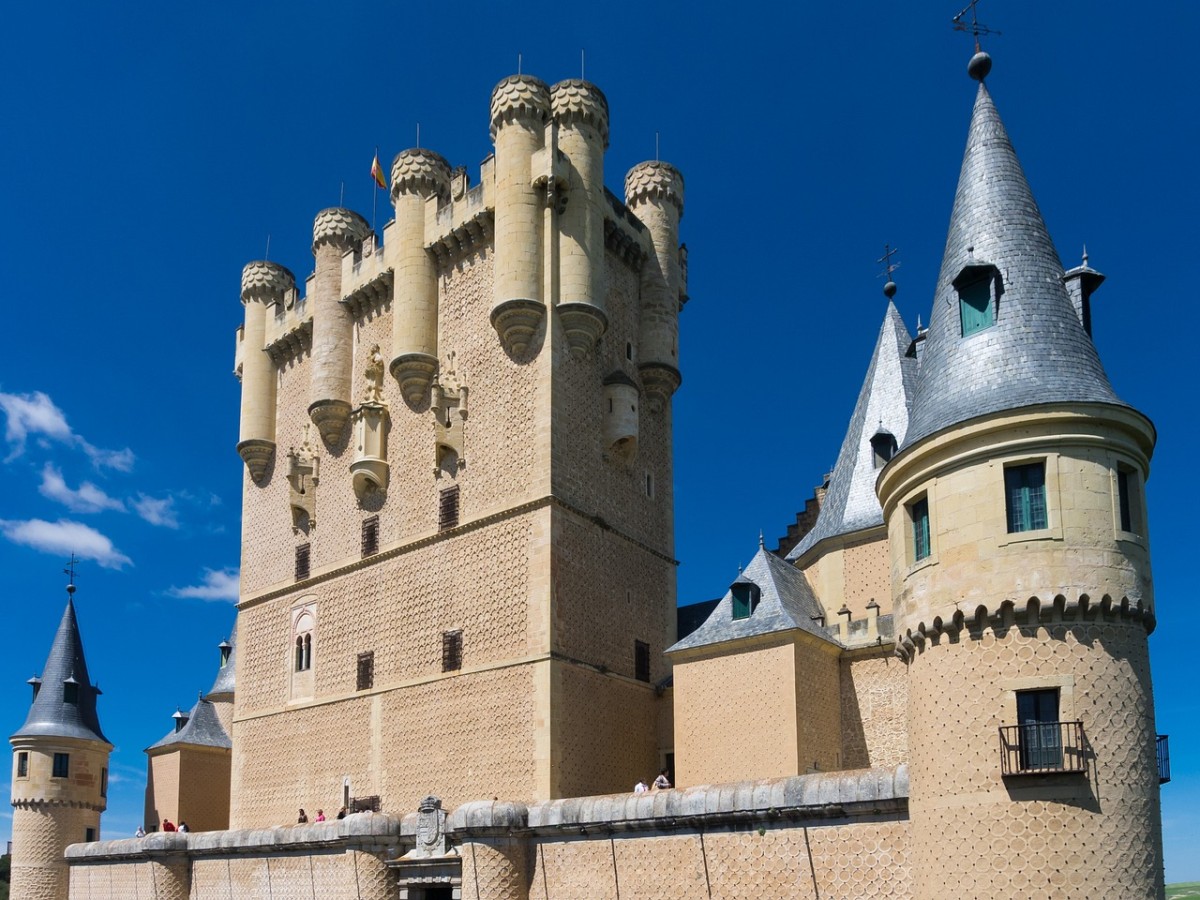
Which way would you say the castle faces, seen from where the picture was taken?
facing the viewer and to the left of the viewer
